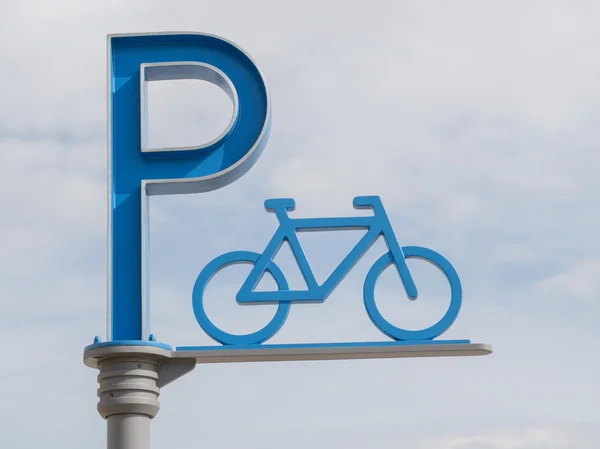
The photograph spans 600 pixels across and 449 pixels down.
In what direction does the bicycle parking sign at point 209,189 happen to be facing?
toward the camera
